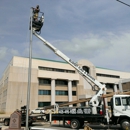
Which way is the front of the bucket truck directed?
to the viewer's right

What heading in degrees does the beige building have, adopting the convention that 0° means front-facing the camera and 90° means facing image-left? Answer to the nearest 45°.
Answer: approximately 315°

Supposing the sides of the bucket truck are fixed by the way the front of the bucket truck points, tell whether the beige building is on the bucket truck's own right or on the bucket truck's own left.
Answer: on the bucket truck's own left

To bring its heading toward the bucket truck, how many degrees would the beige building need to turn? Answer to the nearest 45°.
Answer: approximately 45° to its right
